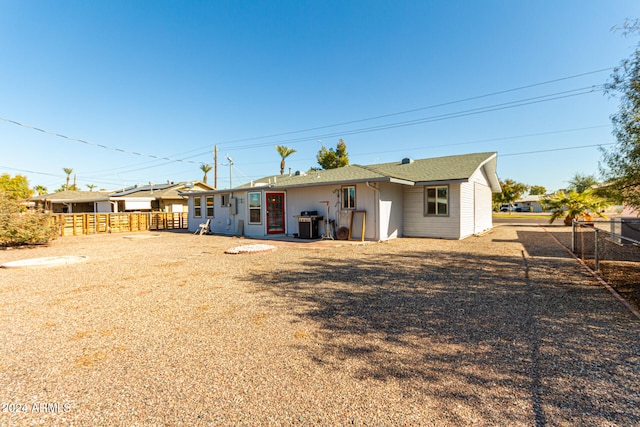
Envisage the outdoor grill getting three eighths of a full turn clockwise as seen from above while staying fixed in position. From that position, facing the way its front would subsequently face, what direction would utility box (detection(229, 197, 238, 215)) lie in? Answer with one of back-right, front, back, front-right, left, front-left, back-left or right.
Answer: front-left

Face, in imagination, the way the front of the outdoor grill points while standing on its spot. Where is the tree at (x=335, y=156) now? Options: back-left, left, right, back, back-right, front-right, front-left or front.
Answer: back-right

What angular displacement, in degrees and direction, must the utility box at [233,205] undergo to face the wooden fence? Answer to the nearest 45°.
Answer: approximately 90° to its right

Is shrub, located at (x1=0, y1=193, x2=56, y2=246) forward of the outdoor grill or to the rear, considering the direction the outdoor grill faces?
forward

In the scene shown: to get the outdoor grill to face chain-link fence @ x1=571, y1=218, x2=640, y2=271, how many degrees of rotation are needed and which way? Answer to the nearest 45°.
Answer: approximately 90° to its left

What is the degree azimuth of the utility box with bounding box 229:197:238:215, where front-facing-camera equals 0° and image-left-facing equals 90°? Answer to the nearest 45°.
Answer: approximately 45°

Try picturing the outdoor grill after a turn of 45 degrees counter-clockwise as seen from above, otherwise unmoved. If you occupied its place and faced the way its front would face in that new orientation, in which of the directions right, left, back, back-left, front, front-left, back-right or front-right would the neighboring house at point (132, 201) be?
back-right

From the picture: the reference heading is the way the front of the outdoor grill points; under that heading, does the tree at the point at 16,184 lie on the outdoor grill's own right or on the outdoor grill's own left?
on the outdoor grill's own right

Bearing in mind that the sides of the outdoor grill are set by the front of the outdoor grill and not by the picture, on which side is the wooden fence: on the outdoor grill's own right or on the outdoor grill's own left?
on the outdoor grill's own right

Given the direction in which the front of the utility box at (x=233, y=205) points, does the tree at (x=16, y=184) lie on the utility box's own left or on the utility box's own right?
on the utility box's own right

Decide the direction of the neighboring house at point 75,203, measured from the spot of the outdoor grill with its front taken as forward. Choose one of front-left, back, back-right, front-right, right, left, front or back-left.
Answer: right

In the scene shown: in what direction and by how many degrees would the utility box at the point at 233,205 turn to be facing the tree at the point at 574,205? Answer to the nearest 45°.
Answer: approximately 135° to its left
